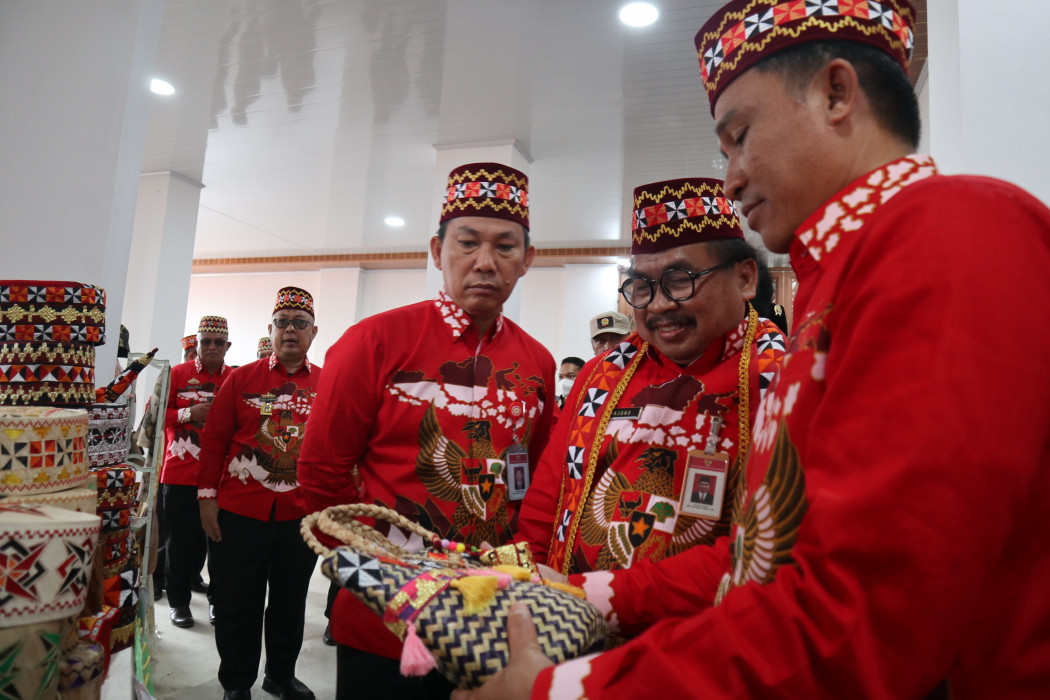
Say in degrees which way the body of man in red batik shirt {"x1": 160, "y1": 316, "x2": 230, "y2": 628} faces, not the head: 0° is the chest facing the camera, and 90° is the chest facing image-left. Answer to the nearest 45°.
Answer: approximately 0°

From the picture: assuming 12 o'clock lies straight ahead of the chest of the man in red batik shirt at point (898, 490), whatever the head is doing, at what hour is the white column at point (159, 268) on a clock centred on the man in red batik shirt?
The white column is roughly at 1 o'clock from the man in red batik shirt.

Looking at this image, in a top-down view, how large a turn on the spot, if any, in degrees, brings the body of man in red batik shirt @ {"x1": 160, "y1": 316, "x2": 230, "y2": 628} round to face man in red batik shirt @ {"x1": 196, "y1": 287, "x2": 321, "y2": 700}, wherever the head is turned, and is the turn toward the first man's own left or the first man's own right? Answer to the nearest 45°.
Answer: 0° — they already face them

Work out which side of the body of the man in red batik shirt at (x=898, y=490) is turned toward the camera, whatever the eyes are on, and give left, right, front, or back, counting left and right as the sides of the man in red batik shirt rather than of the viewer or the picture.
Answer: left

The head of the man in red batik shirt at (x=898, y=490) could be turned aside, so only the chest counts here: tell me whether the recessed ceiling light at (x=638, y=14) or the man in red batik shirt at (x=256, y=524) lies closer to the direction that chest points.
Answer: the man in red batik shirt
